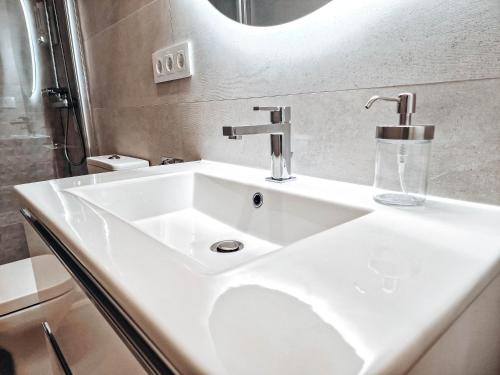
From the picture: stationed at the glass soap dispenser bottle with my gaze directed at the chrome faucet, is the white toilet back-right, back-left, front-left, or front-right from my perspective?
front-left

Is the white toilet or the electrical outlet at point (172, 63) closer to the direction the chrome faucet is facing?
the white toilet

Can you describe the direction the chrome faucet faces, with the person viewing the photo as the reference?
facing the viewer and to the left of the viewer

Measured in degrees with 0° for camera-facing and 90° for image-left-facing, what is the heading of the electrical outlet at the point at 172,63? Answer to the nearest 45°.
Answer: approximately 45°

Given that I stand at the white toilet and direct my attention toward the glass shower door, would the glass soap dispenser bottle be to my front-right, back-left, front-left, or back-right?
back-right

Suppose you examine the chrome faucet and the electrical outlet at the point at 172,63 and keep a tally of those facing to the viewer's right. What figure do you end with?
0

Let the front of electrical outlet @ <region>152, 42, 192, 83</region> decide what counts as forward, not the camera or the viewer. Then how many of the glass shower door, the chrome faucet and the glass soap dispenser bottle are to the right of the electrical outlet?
1

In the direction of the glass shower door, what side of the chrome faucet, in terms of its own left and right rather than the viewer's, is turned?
right

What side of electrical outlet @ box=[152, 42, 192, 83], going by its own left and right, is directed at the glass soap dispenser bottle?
left

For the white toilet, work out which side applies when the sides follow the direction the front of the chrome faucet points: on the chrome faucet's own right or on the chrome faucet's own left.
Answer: on the chrome faucet's own right

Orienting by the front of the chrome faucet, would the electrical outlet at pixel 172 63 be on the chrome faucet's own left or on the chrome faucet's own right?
on the chrome faucet's own right
